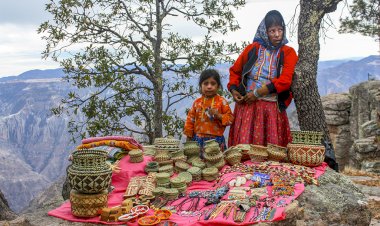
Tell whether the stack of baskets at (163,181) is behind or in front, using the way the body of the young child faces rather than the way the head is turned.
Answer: in front

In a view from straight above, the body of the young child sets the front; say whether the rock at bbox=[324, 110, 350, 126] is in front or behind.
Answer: behind

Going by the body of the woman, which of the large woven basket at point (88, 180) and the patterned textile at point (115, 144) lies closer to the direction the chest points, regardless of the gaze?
the large woven basket

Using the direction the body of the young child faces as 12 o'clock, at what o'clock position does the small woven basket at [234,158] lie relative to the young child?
The small woven basket is roughly at 11 o'clock from the young child.

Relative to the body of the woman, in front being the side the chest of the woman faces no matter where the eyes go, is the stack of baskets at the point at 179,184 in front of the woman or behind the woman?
in front

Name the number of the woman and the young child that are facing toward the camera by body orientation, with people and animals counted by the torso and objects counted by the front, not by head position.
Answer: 2

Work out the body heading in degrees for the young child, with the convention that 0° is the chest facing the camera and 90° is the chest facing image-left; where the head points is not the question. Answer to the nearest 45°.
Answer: approximately 0°

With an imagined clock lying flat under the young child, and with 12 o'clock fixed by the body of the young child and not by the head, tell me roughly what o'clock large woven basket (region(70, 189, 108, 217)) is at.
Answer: The large woven basket is roughly at 1 o'clock from the young child.
